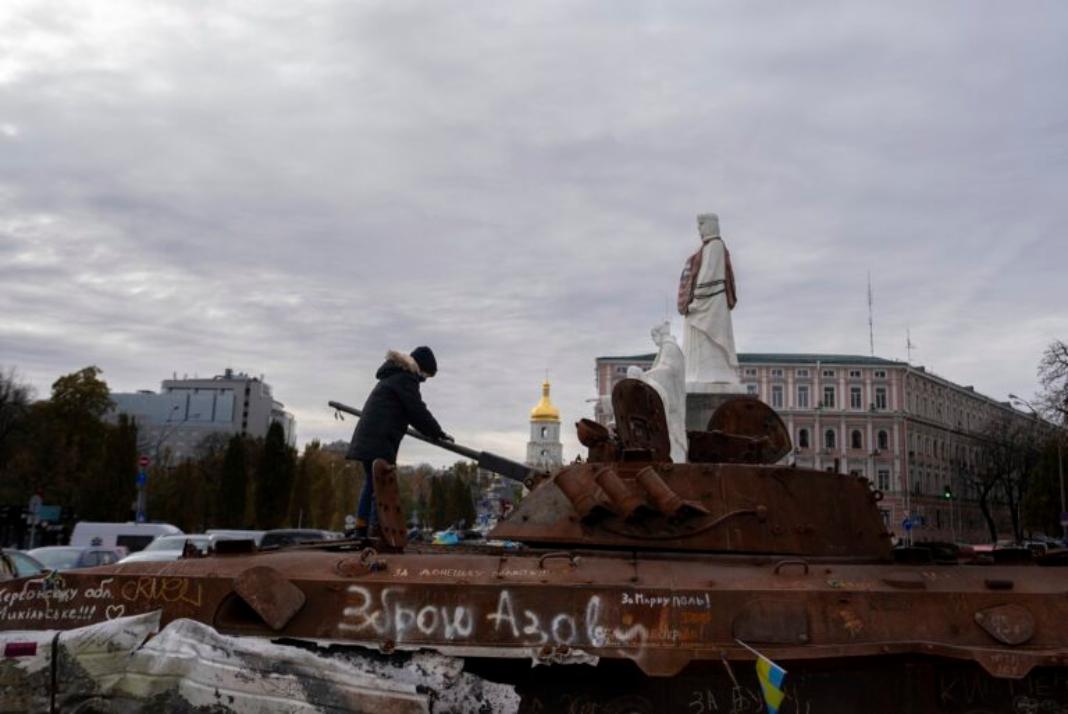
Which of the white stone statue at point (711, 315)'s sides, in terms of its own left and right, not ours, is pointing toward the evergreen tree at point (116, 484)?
front

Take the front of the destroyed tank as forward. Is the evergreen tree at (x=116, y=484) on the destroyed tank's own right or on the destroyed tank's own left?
on the destroyed tank's own right

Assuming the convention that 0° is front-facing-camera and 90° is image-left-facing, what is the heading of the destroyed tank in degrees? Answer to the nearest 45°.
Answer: approximately 90°

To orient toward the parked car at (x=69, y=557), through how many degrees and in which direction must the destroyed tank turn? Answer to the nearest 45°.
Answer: approximately 45° to its right
